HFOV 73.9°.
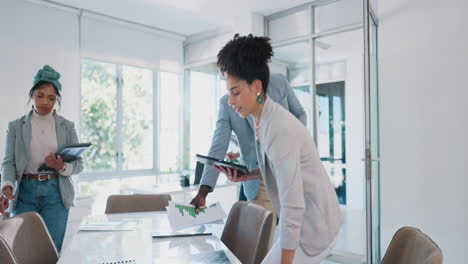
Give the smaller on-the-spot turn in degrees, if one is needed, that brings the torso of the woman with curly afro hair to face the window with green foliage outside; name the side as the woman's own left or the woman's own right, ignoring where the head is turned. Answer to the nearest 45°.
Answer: approximately 45° to the woman's own right

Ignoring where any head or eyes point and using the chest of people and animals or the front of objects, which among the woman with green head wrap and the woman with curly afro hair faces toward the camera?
the woman with green head wrap

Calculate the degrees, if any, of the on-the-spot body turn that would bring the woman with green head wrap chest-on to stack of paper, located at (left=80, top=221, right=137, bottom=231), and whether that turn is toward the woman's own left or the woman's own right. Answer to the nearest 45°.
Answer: approximately 45° to the woman's own left

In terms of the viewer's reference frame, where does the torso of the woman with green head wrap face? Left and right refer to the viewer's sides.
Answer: facing the viewer

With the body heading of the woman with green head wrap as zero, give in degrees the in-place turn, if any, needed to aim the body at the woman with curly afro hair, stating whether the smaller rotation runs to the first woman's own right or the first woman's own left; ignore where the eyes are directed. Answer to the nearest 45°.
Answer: approximately 45° to the first woman's own left

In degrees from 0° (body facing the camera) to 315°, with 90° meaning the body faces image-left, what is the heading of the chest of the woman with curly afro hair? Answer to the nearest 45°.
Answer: approximately 90°

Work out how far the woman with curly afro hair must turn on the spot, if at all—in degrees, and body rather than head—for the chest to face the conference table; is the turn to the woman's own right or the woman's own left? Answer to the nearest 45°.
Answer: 0° — they already face it

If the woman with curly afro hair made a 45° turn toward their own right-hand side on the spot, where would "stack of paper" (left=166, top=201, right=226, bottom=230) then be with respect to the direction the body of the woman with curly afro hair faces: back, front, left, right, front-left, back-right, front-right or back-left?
front

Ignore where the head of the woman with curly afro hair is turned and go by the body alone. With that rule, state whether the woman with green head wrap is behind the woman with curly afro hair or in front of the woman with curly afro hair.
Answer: in front

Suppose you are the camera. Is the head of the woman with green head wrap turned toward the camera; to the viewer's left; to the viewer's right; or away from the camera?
toward the camera

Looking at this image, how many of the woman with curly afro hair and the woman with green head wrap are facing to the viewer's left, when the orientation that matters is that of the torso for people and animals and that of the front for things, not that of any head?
1
